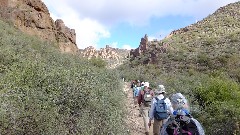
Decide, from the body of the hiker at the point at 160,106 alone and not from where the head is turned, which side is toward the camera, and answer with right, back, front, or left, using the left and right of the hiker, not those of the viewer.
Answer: back

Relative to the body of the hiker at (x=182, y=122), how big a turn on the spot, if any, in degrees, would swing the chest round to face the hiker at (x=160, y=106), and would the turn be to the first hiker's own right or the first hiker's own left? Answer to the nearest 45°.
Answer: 0° — they already face them

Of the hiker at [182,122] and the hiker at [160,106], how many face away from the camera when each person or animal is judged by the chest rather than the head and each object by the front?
2

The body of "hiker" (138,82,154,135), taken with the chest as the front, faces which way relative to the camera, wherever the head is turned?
away from the camera

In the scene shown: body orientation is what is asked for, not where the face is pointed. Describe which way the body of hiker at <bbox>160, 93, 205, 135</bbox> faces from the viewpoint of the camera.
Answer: away from the camera

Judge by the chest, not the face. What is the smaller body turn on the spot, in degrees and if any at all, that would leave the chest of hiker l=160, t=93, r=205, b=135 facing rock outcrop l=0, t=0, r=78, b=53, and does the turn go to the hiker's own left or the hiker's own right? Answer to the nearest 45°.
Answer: approximately 45° to the hiker's own left

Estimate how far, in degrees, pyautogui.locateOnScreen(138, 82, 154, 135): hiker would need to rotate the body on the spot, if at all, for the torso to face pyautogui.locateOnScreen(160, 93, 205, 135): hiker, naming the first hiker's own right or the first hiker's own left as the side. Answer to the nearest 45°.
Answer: approximately 180°

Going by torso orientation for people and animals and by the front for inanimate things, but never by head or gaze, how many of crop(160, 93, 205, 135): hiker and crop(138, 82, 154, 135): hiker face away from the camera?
2
